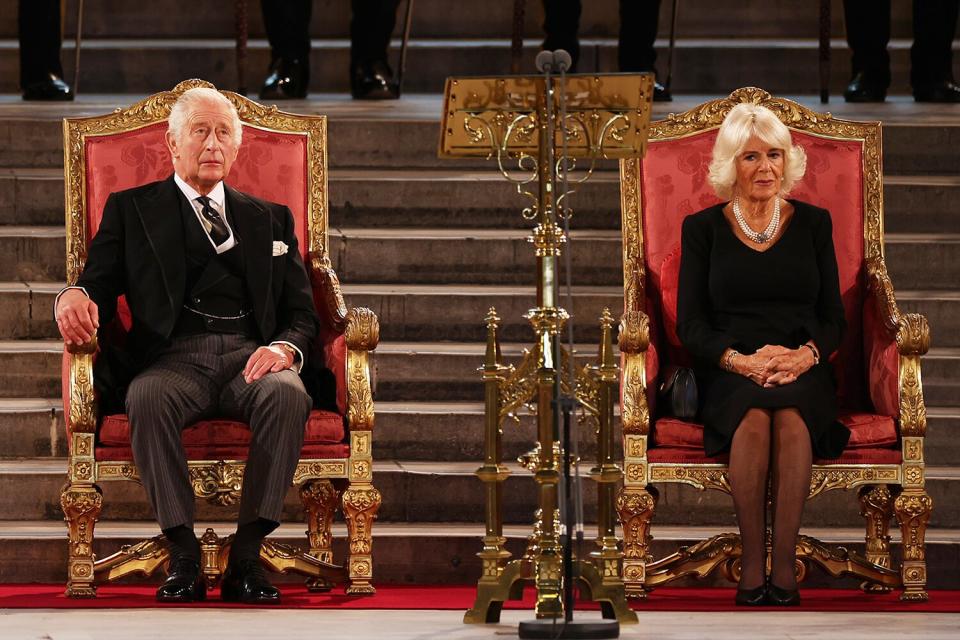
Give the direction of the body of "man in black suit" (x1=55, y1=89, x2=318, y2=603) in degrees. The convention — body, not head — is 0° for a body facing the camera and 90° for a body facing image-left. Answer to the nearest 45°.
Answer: approximately 0°

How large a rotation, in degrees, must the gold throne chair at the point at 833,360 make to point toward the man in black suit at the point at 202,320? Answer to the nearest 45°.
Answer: approximately 90° to its right

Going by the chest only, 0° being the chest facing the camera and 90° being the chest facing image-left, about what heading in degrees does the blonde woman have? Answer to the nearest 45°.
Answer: approximately 0°

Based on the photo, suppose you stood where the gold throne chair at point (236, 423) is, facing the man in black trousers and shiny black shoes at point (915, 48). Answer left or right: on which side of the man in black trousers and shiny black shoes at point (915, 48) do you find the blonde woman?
right

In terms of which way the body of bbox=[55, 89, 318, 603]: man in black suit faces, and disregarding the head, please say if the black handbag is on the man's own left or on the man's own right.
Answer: on the man's own left

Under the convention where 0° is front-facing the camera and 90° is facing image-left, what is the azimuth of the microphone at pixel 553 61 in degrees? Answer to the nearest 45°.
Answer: approximately 180°

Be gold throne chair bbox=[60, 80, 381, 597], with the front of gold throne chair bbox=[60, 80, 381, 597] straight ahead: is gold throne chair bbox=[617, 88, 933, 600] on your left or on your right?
on your left
